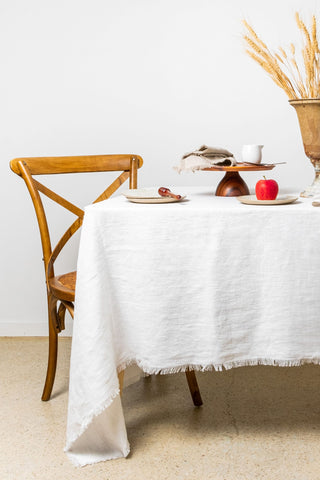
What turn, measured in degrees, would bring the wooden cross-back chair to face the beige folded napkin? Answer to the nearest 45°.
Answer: approximately 45° to its left

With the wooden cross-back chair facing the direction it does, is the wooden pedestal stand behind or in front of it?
in front

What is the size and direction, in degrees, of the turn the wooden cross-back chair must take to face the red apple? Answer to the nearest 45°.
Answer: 0° — it already faces it

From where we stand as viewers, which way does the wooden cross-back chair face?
facing the viewer and to the right of the viewer

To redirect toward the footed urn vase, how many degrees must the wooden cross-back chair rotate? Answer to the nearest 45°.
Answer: approximately 45° to its left
